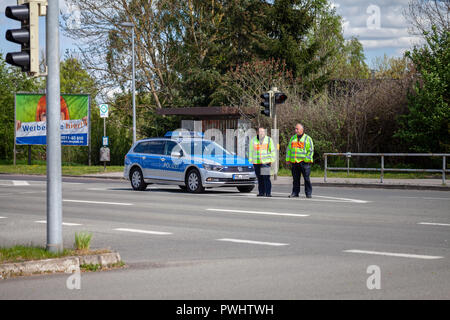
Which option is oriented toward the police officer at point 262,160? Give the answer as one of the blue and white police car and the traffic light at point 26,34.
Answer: the blue and white police car

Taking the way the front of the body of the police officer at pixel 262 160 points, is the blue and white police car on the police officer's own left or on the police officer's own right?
on the police officer's own right

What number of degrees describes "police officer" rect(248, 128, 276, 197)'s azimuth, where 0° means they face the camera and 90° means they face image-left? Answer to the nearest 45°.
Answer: approximately 0°

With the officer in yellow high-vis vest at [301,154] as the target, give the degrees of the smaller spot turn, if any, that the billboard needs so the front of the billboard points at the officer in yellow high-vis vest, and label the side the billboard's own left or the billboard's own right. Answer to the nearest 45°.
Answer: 0° — it already faces them

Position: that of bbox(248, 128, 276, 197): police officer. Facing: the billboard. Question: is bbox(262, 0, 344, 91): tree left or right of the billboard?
right

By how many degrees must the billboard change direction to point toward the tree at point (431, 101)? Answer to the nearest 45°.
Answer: approximately 45° to its left

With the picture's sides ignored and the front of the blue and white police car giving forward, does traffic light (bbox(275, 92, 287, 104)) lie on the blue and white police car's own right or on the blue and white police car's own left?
on the blue and white police car's own left

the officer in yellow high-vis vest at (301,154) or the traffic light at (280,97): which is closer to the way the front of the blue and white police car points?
the officer in yellow high-vis vest
